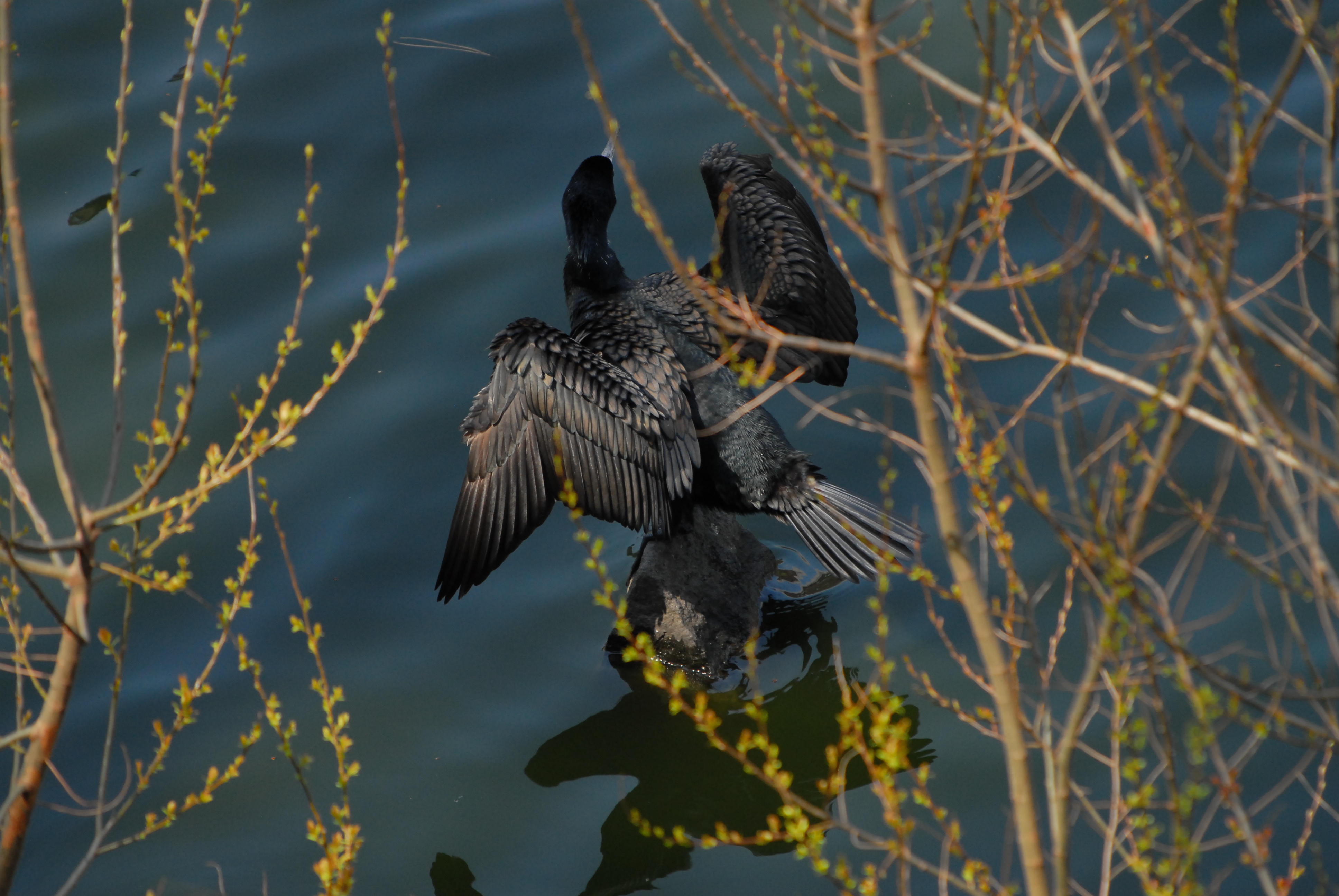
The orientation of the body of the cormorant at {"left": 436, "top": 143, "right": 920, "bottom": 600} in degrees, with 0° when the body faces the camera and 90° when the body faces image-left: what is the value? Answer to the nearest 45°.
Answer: approximately 135°
